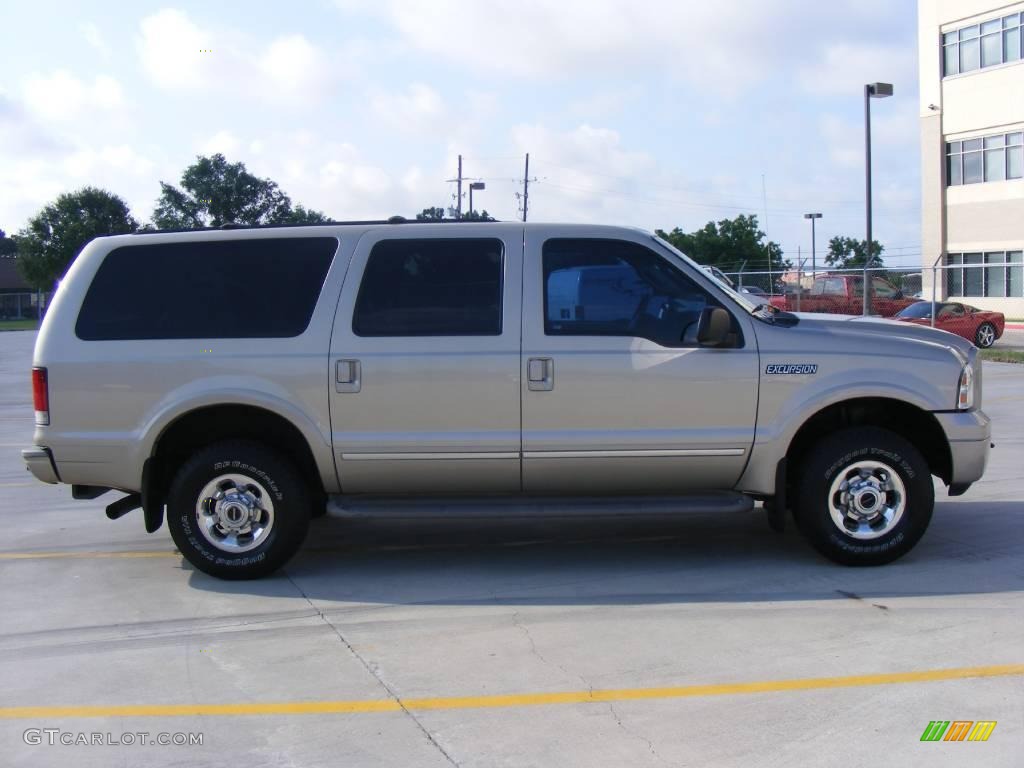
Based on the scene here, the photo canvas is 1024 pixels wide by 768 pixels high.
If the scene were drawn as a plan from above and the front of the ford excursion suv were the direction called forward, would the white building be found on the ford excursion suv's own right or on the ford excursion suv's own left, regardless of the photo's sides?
on the ford excursion suv's own left

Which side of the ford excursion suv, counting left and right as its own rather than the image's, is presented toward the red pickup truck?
left

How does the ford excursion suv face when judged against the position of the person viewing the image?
facing to the right of the viewer

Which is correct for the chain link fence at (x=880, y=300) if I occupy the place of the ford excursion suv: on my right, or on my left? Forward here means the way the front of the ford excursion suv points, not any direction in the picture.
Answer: on my left
